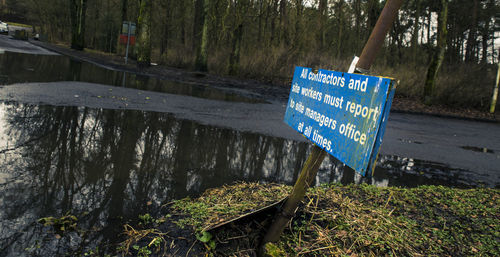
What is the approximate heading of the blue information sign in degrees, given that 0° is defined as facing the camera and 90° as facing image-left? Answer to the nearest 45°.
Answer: approximately 45°

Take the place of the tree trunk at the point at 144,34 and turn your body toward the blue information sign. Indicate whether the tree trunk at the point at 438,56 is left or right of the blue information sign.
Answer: left

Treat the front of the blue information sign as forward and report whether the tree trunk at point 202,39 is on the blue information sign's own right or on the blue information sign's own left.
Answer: on the blue information sign's own right

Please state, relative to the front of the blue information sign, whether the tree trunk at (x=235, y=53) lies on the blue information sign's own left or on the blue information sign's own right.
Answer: on the blue information sign's own right

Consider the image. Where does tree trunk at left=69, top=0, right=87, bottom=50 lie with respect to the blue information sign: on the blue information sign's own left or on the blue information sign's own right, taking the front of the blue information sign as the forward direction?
on the blue information sign's own right

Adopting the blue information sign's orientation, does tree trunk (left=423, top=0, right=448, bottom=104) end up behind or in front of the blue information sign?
behind

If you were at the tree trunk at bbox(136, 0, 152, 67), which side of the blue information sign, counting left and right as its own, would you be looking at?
right
